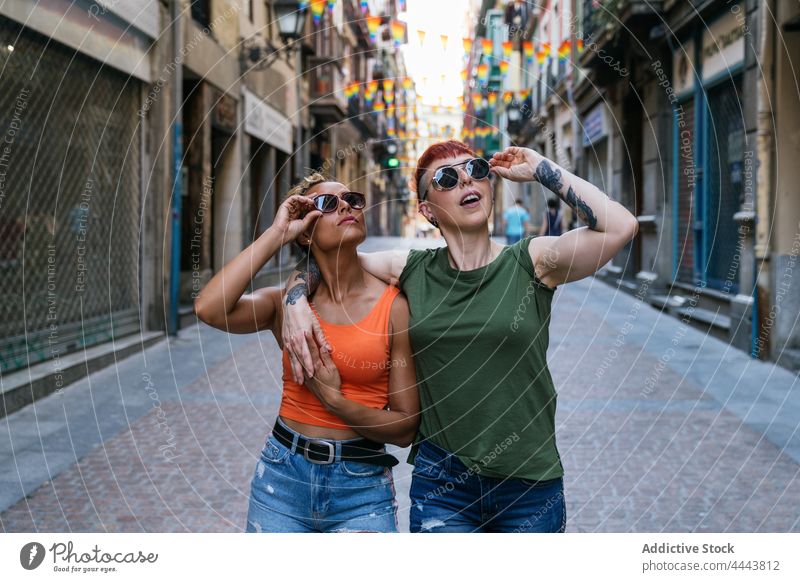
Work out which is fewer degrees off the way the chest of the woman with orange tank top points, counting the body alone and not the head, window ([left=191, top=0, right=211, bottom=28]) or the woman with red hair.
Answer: the woman with red hair

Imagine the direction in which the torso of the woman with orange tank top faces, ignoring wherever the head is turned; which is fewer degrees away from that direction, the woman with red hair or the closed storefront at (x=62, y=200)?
the woman with red hair

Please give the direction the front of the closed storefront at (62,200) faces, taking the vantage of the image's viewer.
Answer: facing the viewer and to the right of the viewer

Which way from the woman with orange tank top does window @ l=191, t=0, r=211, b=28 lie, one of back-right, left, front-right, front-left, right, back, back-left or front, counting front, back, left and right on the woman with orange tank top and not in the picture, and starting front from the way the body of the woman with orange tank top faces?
back

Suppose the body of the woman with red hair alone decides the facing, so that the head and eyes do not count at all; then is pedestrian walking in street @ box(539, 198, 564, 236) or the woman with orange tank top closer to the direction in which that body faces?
the woman with orange tank top

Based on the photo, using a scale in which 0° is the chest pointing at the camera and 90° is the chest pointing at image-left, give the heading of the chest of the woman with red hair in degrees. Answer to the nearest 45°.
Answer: approximately 0°

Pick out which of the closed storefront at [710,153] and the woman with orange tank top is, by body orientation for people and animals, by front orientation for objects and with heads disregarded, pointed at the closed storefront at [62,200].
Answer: the closed storefront at [710,153]

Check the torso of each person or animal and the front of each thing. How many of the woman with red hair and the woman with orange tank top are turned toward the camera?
2

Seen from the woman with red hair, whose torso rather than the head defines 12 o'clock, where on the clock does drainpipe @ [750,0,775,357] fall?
The drainpipe is roughly at 7 o'clock from the woman with red hair.
